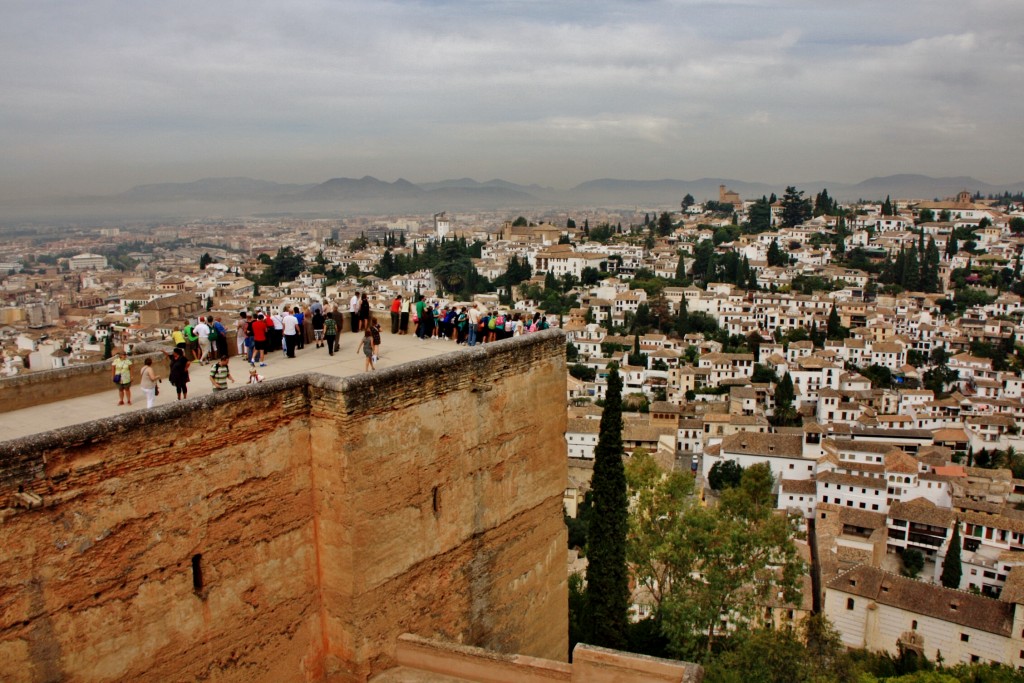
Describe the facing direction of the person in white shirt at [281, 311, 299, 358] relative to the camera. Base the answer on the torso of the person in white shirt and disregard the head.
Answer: away from the camera

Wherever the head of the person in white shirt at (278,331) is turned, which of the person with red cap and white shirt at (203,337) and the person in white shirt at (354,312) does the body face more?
the person in white shirt

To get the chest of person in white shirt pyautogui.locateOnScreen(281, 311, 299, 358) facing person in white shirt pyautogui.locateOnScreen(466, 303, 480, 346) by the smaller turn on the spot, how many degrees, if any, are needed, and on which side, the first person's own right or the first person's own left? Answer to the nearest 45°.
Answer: approximately 90° to the first person's own right

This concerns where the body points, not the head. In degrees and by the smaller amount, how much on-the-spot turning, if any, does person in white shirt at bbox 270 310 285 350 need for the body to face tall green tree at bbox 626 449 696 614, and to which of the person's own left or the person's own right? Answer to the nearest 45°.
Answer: approximately 45° to the person's own right

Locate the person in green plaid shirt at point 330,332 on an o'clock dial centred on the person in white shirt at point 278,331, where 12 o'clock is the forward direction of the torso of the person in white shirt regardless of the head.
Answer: The person in green plaid shirt is roughly at 4 o'clock from the person in white shirt.

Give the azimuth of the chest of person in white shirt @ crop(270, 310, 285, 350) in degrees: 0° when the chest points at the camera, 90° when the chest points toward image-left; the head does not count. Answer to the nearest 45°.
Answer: approximately 180°

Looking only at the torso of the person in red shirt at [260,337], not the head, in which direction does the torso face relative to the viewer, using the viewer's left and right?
facing away from the viewer

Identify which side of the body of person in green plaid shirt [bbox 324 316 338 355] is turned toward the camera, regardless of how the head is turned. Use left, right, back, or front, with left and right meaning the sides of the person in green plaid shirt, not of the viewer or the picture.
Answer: back
